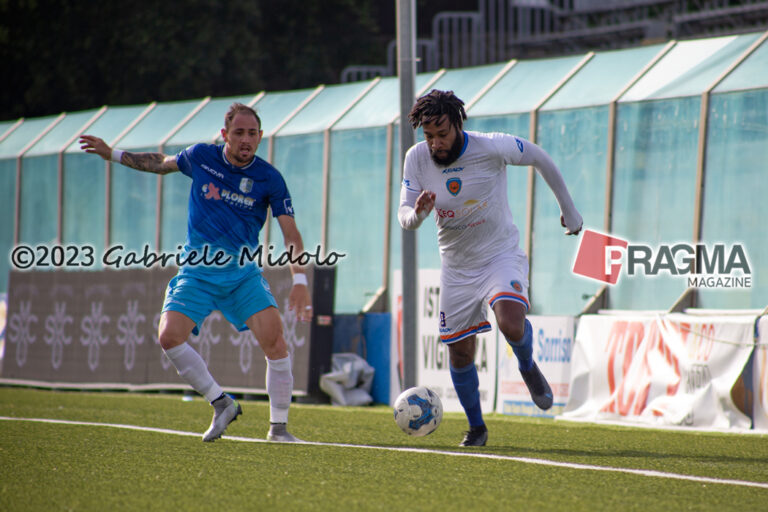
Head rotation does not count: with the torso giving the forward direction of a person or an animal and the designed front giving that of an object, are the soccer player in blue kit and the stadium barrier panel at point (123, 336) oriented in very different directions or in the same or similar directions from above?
same or similar directions

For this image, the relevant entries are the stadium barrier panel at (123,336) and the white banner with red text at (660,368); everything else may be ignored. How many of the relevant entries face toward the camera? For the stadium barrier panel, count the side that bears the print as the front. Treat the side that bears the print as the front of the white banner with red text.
2

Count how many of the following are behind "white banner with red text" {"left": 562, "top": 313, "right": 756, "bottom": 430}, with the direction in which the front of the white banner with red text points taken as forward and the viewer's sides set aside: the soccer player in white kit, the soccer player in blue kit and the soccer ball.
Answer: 0

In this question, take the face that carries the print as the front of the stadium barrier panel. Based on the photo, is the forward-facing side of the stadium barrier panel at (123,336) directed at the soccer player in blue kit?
yes

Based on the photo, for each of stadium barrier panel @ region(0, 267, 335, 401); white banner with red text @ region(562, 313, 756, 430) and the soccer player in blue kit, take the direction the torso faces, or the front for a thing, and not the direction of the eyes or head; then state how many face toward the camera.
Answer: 3

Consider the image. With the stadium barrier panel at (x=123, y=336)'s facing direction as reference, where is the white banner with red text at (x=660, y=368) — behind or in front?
in front

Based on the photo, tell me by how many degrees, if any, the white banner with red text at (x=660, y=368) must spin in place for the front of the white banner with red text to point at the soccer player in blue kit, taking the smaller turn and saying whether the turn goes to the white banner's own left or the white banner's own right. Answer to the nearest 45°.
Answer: approximately 45° to the white banner's own right

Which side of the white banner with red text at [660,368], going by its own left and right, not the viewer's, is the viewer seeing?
front

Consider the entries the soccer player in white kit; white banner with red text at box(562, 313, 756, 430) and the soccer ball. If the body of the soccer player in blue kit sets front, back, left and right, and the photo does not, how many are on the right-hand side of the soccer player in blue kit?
0

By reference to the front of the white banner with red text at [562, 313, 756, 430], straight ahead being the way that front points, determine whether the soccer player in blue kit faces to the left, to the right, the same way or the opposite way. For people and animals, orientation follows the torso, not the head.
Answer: the same way

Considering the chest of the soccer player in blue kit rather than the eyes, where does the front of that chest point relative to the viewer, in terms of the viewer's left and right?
facing the viewer

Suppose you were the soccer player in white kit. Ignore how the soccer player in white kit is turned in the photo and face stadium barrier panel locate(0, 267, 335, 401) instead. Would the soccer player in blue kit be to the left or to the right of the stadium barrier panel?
left

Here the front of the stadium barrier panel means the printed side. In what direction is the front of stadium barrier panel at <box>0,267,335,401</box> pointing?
toward the camera

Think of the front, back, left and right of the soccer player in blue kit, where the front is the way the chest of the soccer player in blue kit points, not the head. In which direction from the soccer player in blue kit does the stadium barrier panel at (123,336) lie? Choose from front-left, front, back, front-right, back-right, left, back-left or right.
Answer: back
